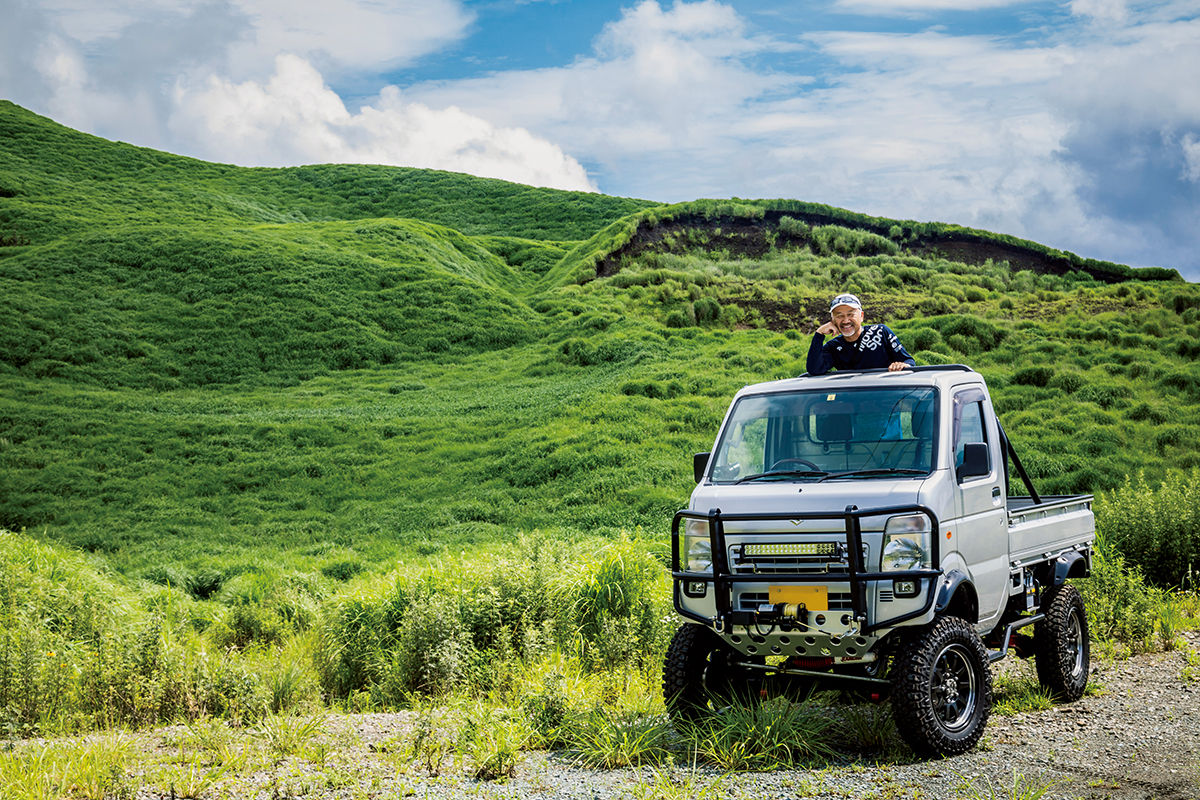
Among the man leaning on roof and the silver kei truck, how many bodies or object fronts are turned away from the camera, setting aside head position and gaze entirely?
0

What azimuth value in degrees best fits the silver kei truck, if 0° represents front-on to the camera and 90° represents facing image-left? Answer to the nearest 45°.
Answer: approximately 45°

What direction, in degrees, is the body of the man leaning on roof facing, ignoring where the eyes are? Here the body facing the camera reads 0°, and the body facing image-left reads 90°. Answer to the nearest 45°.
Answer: approximately 0°
